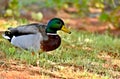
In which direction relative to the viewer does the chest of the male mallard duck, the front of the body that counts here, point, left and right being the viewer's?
facing to the right of the viewer
